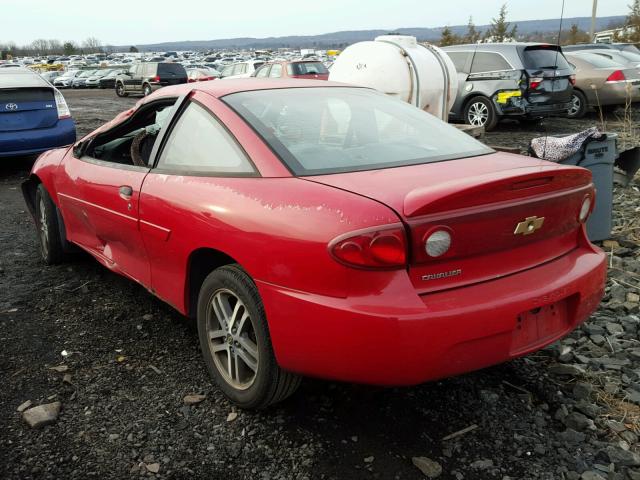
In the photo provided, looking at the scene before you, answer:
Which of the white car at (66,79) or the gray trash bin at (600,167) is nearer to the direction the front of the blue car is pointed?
the white car

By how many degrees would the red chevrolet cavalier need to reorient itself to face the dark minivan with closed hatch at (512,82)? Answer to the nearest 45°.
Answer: approximately 45° to its right

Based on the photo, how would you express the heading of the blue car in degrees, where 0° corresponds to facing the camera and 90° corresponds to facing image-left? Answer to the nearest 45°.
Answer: approximately 180°

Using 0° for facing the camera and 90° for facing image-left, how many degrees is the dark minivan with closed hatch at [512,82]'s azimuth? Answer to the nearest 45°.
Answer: approximately 135°

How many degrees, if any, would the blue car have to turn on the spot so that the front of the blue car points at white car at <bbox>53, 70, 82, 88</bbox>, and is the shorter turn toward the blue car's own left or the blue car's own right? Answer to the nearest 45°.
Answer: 0° — it already faces it

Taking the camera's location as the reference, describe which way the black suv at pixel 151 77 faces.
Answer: facing away from the viewer and to the left of the viewer

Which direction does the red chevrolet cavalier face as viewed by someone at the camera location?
facing away from the viewer and to the left of the viewer

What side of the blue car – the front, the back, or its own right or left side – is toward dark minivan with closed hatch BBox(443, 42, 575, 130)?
right

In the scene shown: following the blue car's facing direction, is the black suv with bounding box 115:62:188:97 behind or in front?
in front

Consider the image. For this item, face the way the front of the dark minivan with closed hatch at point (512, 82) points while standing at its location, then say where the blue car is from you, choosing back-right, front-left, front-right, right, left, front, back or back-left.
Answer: left

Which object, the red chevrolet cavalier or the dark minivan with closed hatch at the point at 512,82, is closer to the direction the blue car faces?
the dark minivan with closed hatch

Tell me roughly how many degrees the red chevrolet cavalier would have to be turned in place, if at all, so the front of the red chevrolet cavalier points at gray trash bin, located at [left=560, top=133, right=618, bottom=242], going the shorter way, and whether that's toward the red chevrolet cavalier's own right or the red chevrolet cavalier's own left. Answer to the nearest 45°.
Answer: approximately 90° to the red chevrolet cavalier's own right
